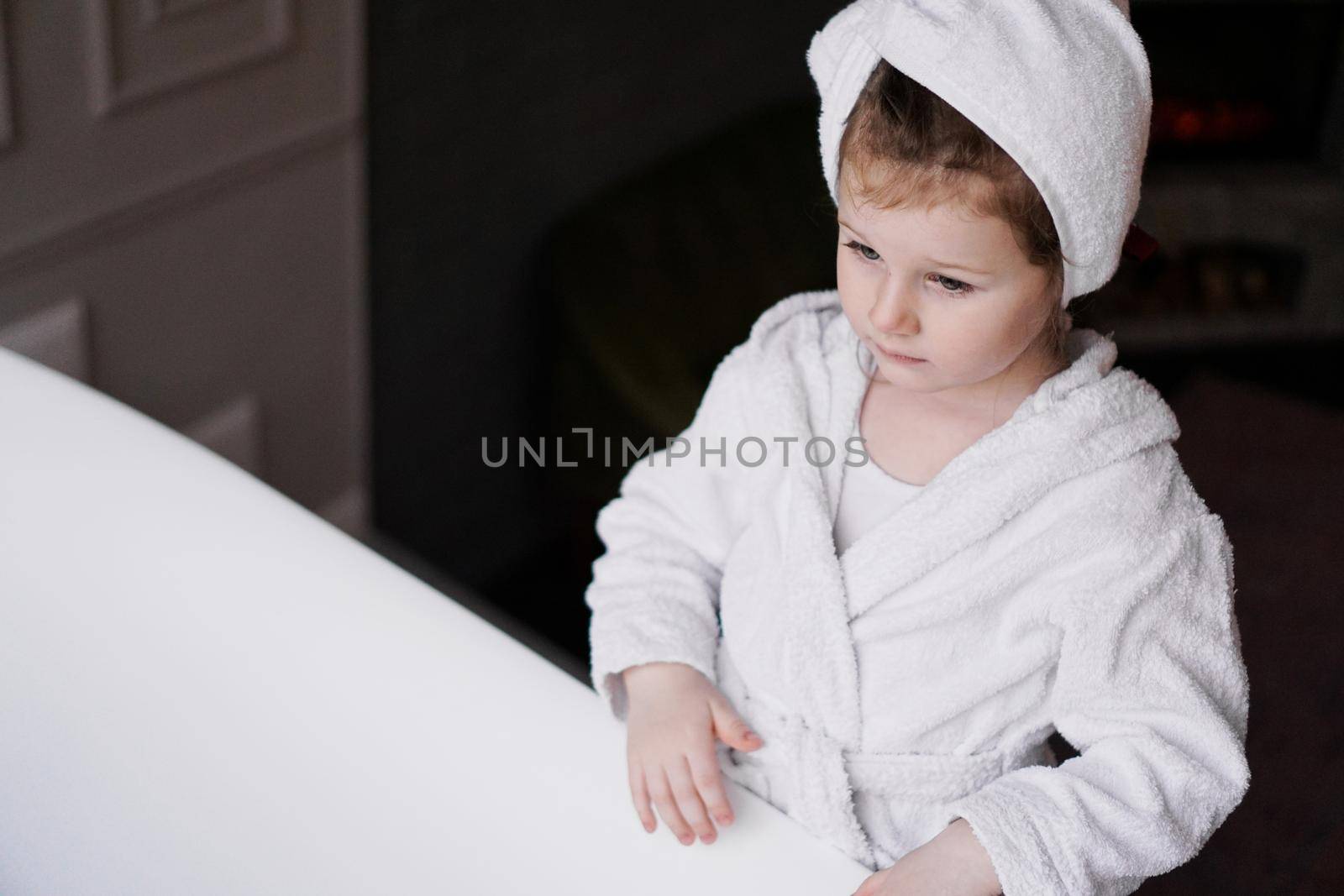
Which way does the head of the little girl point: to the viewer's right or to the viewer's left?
to the viewer's left

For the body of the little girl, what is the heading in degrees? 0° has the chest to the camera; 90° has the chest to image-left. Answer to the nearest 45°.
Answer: approximately 45°
